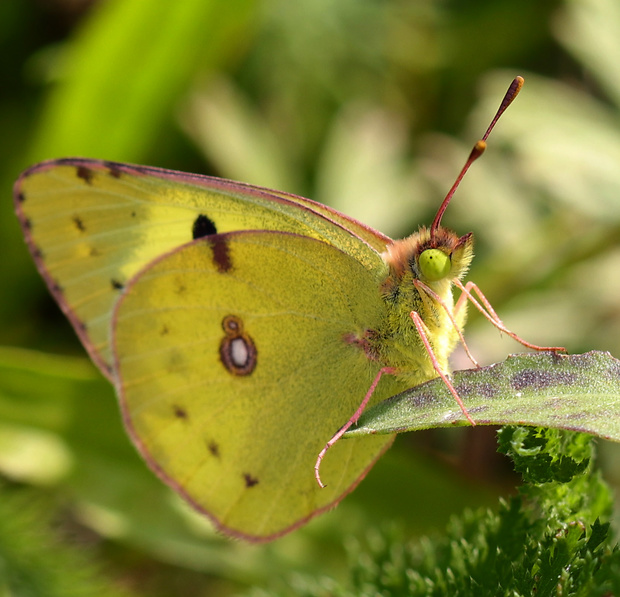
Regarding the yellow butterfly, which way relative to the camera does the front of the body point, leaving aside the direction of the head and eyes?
to the viewer's right
